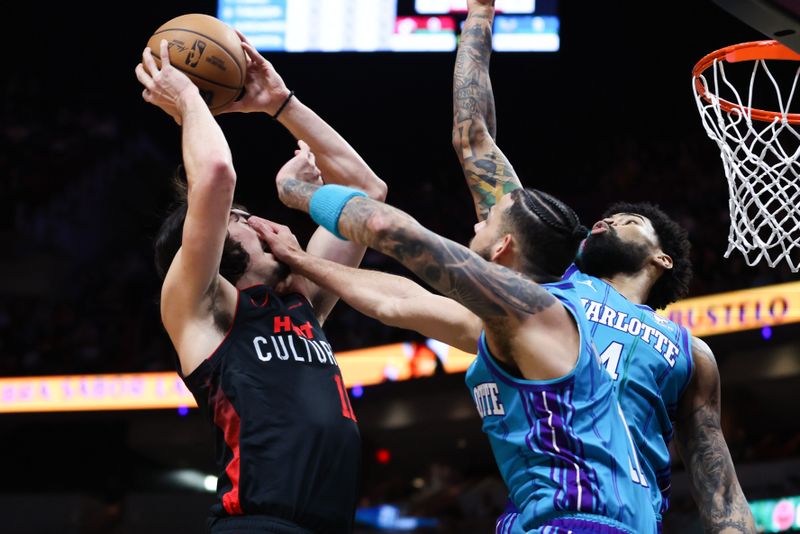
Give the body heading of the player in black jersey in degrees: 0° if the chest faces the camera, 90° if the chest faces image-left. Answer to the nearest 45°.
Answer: approximately 315°

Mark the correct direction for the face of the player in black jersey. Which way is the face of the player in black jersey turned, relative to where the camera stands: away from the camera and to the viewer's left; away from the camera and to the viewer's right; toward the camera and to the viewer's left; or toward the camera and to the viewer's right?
toward the camera and to the viewer's right
